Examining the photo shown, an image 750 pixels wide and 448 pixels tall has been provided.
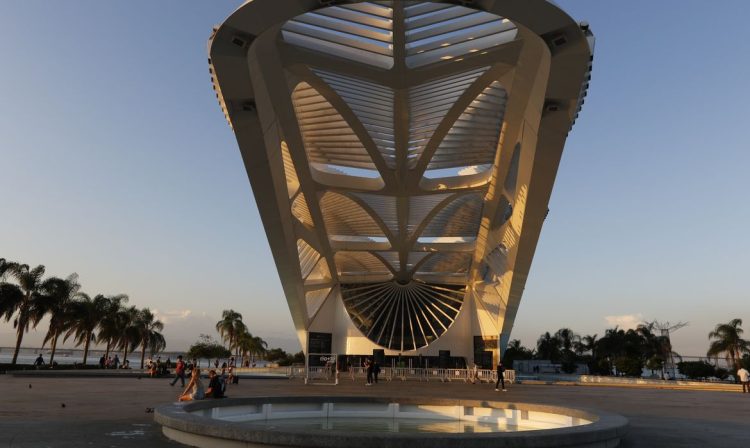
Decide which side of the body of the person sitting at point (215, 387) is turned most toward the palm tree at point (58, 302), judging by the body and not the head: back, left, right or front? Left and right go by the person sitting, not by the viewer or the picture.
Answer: right

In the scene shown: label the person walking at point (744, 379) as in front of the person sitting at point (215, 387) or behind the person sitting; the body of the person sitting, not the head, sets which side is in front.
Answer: behind

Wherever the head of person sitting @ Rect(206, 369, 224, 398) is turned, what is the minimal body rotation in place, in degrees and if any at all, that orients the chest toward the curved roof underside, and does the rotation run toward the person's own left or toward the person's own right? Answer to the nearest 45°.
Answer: approximately 135° to the person's own right

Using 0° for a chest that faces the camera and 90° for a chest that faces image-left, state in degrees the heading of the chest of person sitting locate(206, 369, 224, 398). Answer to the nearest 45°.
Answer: approximately 90°

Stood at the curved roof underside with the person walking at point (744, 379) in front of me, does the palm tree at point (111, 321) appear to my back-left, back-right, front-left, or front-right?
back-left

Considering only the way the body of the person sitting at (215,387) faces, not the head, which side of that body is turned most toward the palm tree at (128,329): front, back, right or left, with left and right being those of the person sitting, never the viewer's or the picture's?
right

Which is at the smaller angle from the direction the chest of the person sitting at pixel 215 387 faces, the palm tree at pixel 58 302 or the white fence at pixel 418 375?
the palm tree

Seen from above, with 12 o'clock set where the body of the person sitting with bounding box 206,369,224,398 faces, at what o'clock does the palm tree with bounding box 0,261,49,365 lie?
The palm tree is roughly at 2 o'clock from the person sitting.

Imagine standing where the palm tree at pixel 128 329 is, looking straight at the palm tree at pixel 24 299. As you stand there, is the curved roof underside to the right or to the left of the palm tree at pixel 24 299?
left
